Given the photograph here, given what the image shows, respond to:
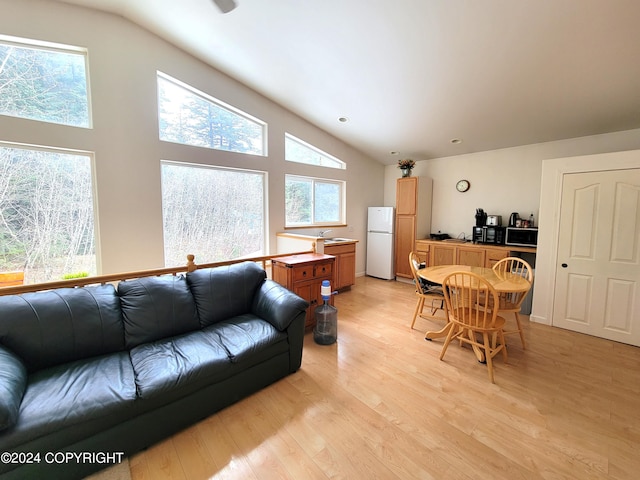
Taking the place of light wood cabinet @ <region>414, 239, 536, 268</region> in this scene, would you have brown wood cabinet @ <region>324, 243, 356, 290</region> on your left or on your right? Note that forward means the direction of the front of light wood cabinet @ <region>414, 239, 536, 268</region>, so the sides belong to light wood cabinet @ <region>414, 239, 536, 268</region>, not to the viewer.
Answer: on your right

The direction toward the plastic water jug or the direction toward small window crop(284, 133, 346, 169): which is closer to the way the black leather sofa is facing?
the plastic water jug

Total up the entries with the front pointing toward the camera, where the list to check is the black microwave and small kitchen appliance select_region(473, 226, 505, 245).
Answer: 2

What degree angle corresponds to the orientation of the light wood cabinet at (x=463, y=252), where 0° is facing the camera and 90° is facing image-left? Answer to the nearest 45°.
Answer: approximately 0°
